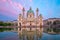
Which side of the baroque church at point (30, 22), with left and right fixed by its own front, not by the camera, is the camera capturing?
front
